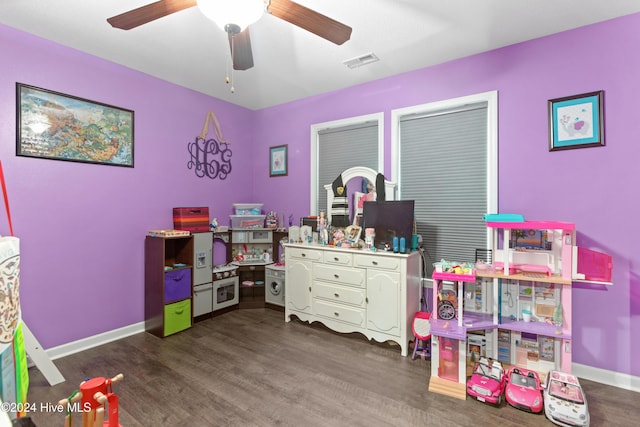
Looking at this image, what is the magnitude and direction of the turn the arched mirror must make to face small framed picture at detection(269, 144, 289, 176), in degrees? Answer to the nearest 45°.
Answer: approximately 90° to its right

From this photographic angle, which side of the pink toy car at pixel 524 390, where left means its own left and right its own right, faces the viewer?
front

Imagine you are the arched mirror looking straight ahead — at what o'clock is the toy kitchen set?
The toy kitchen set is roughly at 2 o'clock from the arched mirror.

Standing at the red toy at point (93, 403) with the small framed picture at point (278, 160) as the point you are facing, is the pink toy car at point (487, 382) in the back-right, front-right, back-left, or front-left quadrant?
front-right

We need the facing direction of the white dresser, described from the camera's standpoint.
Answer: facing the viewer and to the left of the viewer

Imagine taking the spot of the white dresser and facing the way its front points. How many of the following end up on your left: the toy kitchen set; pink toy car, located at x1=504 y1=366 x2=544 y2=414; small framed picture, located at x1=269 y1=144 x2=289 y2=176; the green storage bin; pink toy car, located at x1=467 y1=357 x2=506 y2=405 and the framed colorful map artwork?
2

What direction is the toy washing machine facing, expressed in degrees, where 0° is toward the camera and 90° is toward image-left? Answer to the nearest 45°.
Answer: approximately 45°

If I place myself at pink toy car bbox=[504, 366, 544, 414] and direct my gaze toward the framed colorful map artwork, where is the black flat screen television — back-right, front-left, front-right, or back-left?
front-right

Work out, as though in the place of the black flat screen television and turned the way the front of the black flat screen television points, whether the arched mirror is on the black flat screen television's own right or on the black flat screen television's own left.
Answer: on the black flat screen television's own right

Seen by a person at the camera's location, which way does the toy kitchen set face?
facing the viewer

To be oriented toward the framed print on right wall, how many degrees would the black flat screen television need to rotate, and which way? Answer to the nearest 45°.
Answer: approximately 135° to its left

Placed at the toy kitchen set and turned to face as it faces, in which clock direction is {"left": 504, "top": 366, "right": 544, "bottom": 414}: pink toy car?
The pink toy car is roughly at 11 o'clock from the toy kitchen set.

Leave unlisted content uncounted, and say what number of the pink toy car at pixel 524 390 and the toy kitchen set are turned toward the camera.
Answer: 2
